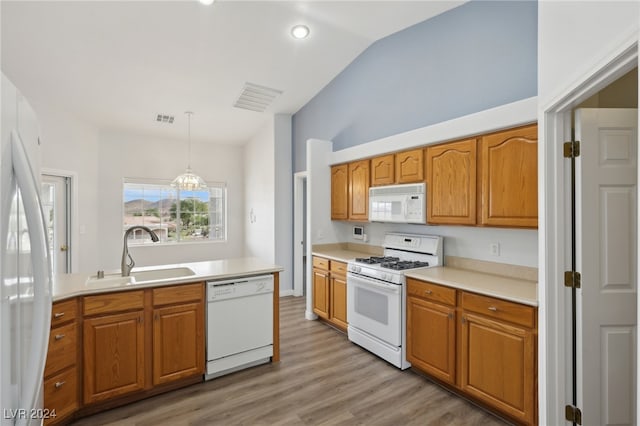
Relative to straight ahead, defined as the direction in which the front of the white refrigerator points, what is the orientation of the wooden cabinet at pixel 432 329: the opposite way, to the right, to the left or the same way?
the opposite way

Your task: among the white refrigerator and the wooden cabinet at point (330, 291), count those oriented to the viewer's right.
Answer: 1

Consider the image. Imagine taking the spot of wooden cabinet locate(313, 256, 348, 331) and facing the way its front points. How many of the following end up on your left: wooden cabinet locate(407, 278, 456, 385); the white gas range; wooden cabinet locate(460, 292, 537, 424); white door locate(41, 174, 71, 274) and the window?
3

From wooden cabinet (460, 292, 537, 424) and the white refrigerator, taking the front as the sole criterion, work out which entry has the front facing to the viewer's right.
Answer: the white refrigerator

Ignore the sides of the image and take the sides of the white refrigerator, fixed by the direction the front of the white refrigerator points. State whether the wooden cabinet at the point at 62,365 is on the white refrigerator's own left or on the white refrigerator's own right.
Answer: on the white refrigerator's own left

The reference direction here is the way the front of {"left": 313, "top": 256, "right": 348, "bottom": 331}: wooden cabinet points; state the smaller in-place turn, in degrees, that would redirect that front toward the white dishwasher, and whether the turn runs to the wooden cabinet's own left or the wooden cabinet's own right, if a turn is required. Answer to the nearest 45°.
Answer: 0° — it already faces it

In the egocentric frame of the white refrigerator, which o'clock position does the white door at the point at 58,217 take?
The white door is roughly at 9 o'clock from the white refrigerator.

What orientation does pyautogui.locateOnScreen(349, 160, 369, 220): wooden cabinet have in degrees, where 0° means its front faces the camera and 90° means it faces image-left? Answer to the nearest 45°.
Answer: approximately 45°

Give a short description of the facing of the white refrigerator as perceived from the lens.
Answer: facing to the right of the viewer
